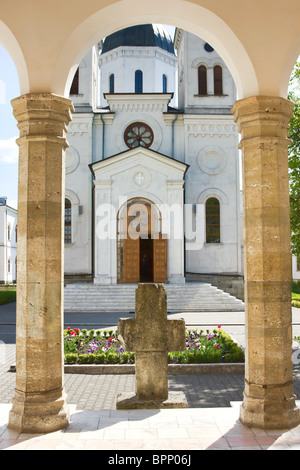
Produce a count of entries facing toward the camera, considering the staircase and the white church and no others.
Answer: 2

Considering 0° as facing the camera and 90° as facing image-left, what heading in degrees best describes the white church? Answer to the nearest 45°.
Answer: approximately 0°

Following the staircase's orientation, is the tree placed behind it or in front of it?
in front

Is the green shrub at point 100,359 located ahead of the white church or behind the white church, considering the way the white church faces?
ahead

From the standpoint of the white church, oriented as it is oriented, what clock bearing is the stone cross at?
The stone cross is roughly at 12 o'clock from the white church.
